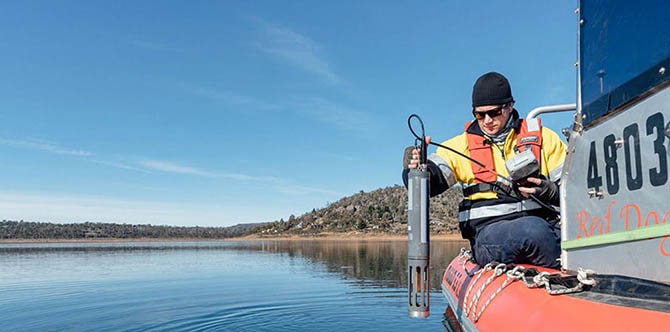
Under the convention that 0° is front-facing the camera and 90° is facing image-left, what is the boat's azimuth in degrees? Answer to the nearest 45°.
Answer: approximately 135°

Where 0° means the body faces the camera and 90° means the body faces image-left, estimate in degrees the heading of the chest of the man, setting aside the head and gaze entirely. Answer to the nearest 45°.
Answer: approximately 0°
